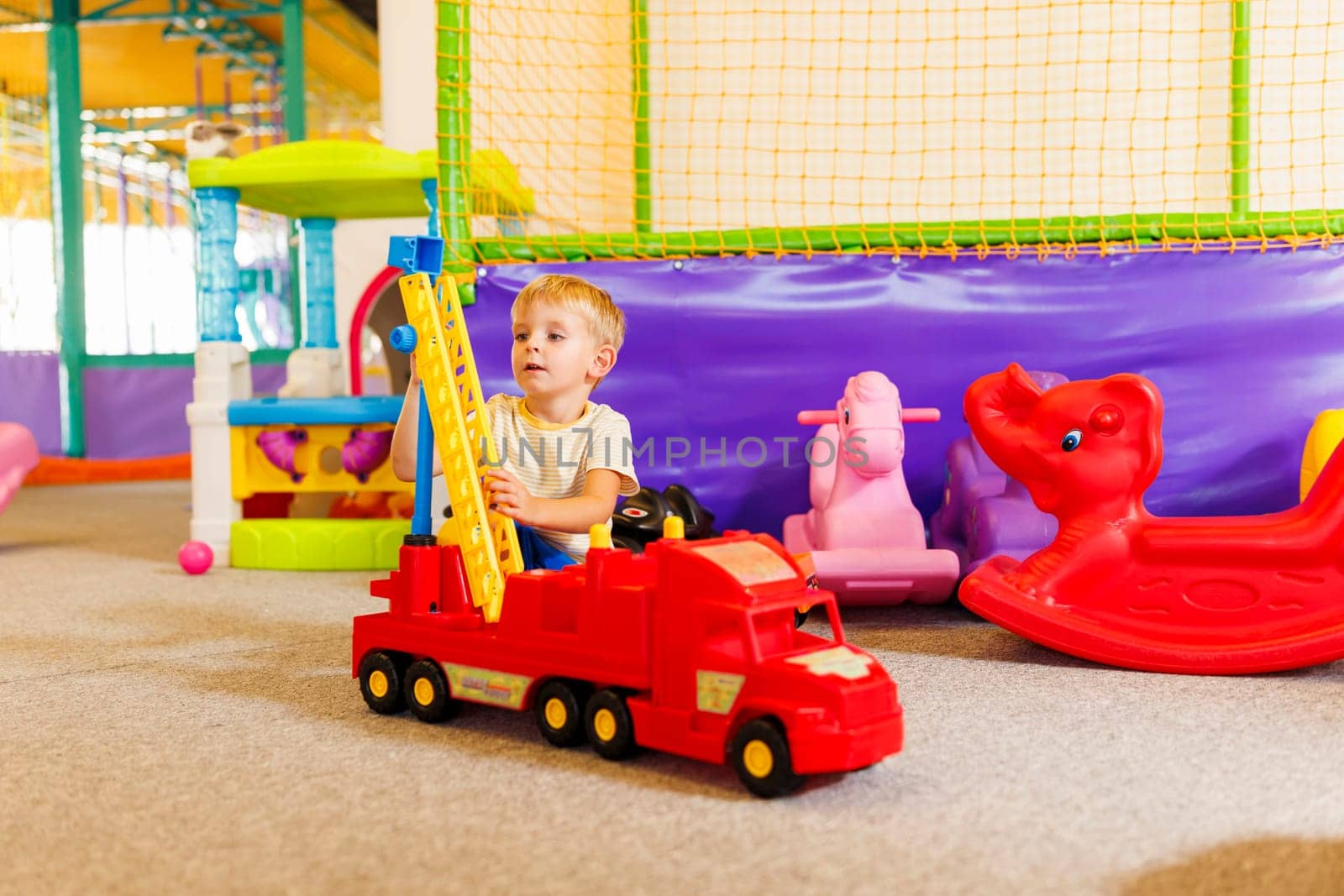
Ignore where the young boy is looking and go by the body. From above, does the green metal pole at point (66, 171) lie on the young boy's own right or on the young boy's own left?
on the young boy's own right

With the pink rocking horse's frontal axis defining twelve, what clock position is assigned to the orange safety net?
The orange safety net is roughly at 6 o'clock from the pink rocking horse.

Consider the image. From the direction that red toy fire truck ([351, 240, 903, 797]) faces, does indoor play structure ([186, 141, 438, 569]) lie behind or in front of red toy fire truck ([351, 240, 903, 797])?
behind

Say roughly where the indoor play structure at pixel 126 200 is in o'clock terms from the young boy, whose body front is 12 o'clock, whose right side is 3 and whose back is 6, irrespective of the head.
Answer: The indoor play structure is roughly at 4 o'clock from the young boy.

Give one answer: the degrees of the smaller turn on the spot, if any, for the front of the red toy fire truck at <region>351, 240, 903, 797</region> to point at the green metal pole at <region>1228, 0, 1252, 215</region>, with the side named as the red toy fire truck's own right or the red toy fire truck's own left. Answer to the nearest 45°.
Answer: approximately 90° to the red toy fire truck's own left

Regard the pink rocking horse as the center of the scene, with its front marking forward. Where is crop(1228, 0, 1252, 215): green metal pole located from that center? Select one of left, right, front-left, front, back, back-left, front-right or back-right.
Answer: back-left

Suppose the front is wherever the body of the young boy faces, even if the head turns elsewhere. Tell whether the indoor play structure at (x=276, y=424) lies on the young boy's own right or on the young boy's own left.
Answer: on the young boy's own right

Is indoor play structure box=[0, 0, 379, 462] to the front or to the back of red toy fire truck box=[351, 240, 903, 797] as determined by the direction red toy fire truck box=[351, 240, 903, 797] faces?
to the back

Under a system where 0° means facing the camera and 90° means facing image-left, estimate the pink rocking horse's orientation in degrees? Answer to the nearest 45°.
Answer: approximately 0°

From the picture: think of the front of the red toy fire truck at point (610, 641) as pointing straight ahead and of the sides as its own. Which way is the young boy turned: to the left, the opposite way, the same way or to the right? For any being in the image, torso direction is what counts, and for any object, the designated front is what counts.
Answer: to the right
